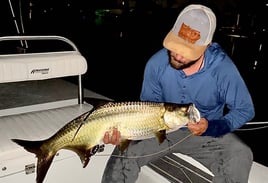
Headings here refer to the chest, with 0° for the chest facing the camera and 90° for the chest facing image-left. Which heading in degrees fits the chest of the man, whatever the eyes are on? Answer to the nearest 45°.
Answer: approximately 45°

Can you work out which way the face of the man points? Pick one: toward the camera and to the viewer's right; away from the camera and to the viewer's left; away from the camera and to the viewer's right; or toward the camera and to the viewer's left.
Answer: toward the camera and to the viewer's left

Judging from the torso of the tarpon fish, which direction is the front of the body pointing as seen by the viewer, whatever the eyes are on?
to the viewer's right
